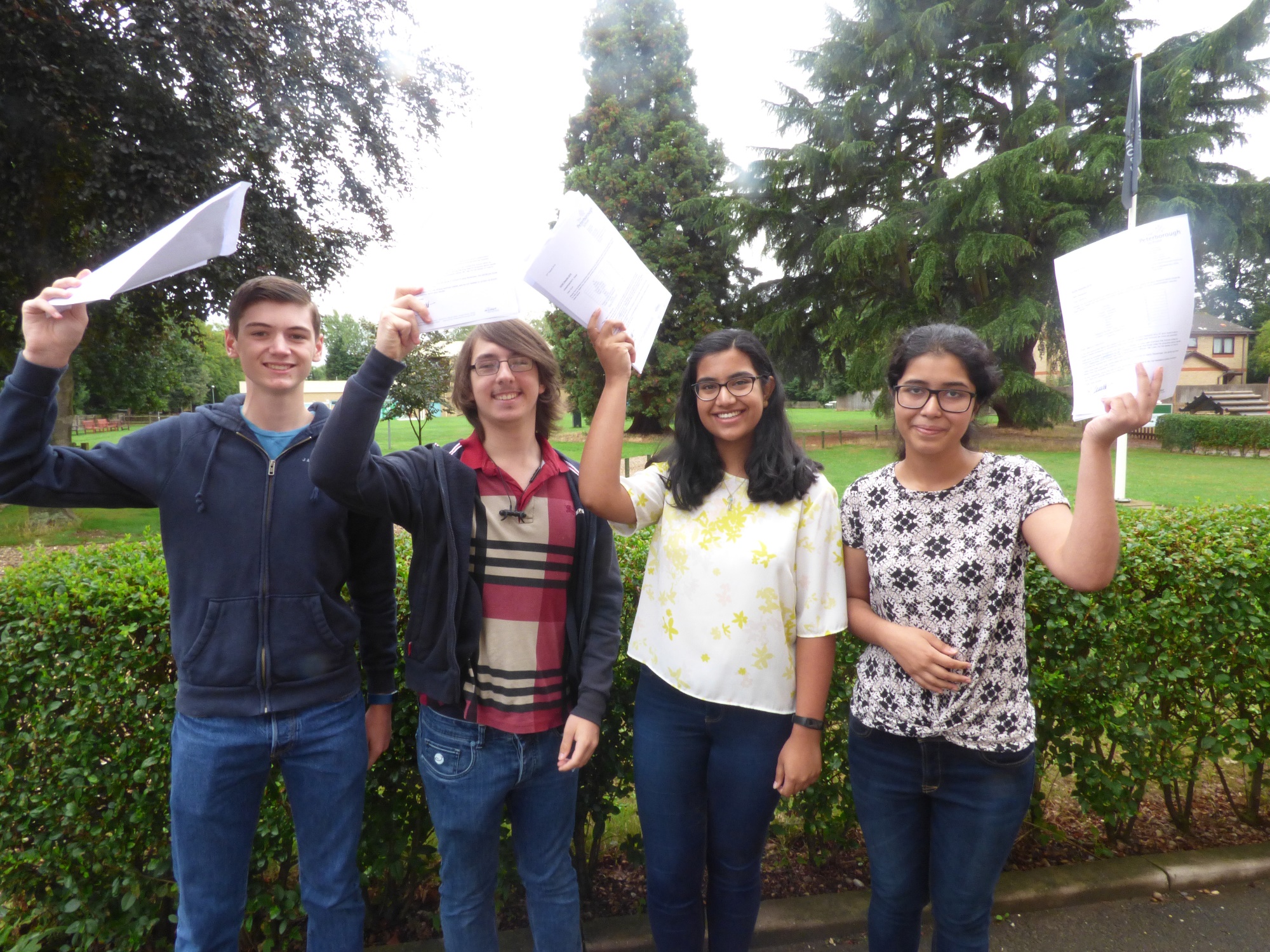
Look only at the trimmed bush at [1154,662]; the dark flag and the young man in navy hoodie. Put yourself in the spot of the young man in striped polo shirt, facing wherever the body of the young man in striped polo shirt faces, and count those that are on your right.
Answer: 1

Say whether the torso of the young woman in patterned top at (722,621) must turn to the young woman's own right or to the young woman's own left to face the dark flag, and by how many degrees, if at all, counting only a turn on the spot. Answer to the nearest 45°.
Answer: approximately 135° to the young woman's own left

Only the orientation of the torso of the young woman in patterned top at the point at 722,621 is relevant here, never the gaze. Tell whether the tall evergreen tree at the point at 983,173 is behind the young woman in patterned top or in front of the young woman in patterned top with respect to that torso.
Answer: behind

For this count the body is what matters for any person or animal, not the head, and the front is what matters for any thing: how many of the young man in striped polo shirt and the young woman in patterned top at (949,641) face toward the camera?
2

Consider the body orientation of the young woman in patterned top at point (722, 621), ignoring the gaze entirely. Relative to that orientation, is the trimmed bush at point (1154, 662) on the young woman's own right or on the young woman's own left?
on the young woman's own left

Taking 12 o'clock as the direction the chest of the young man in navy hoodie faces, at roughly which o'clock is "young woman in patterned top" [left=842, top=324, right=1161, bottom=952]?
The young woman in patterned top is roughly at 10 o'clock from the young man in navy hoodie.
